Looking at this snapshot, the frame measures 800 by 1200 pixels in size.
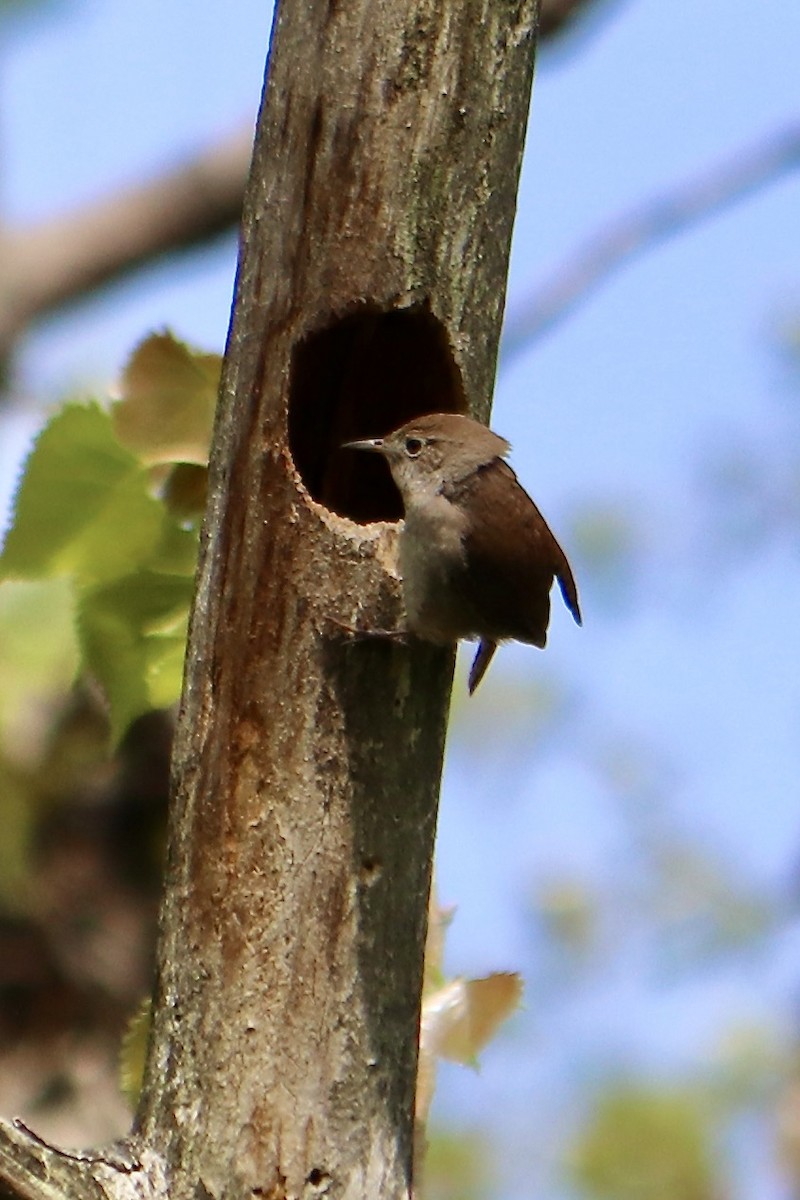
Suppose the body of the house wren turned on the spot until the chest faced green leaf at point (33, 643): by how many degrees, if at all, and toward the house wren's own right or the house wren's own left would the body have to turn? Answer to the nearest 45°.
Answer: approximately 45° to the house wren's own right

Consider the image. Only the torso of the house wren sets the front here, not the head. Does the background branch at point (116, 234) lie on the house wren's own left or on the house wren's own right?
on the house wren's own right

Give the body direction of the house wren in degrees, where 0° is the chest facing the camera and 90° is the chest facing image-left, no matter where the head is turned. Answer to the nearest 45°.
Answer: approximately 90°
